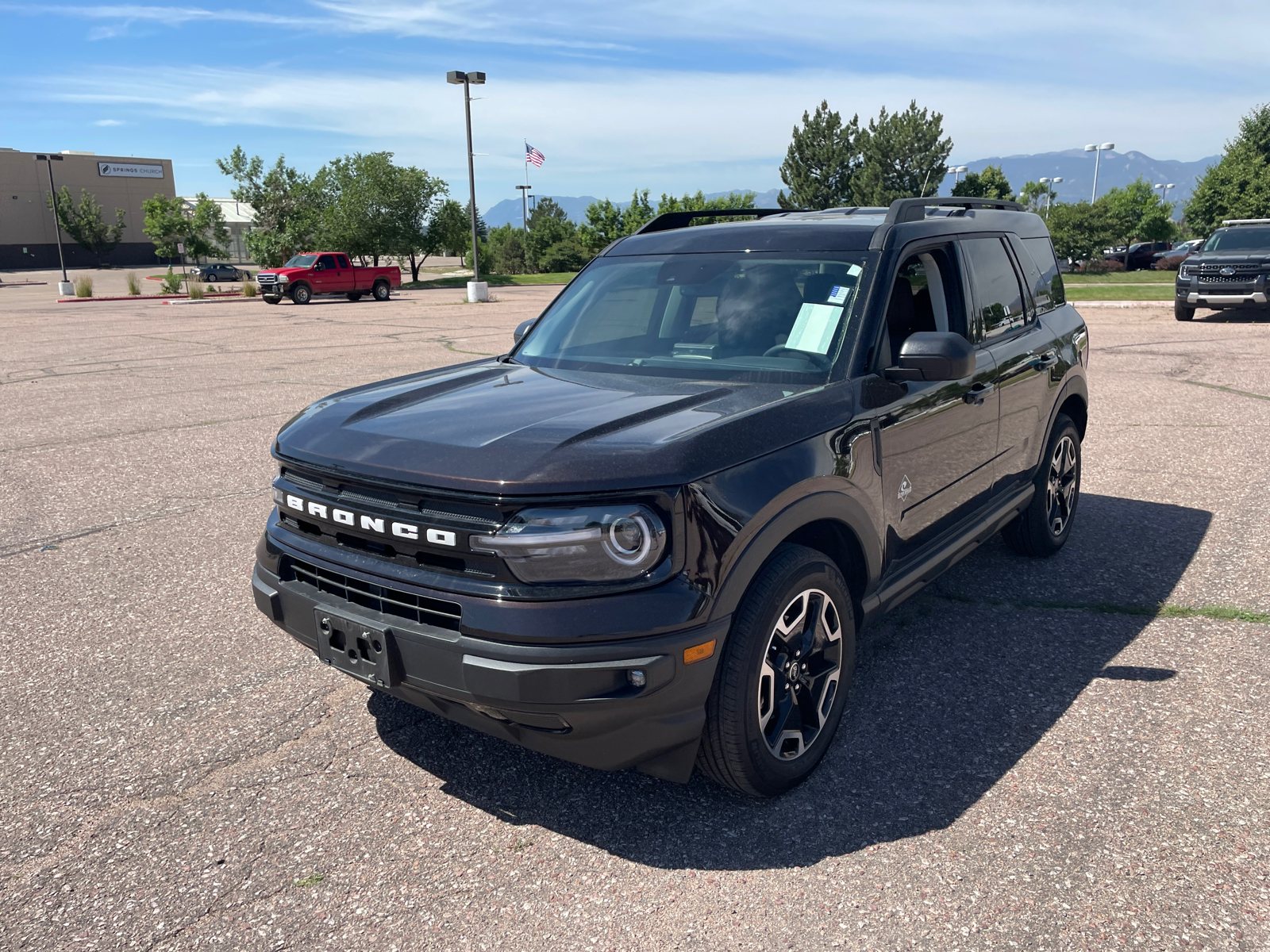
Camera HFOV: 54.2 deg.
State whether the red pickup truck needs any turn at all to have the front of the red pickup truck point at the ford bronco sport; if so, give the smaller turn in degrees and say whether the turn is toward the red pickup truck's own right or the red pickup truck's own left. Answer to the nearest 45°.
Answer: approximately 45° to the red pickup truck's own left

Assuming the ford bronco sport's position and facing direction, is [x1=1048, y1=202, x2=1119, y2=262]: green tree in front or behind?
behind

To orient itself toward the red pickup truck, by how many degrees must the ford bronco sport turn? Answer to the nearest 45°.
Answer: approximately 135° to its right

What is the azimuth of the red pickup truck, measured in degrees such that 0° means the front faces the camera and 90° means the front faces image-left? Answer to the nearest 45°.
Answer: approximately 45°

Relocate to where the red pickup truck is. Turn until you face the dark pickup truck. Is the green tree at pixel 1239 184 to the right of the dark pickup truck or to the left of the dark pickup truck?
left

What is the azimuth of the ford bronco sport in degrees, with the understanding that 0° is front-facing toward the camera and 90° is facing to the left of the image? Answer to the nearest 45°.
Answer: approximately 45°

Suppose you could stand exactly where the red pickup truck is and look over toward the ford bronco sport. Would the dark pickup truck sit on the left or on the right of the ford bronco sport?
left

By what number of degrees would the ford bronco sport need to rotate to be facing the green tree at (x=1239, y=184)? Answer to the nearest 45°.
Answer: approximately 180°
